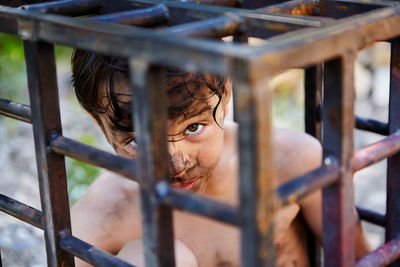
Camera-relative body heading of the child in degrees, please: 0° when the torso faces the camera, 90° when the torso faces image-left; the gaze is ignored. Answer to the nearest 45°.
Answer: approximately 0°
